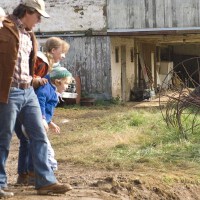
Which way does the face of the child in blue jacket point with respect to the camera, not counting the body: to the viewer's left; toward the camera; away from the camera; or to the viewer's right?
to the viewer's right

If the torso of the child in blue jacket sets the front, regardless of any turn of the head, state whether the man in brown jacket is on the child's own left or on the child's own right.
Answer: on the child's own right

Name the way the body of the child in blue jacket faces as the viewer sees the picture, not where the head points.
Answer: to the viewer's right

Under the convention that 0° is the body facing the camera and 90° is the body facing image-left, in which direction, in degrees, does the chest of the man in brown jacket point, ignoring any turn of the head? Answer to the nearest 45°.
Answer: approximately 315°
